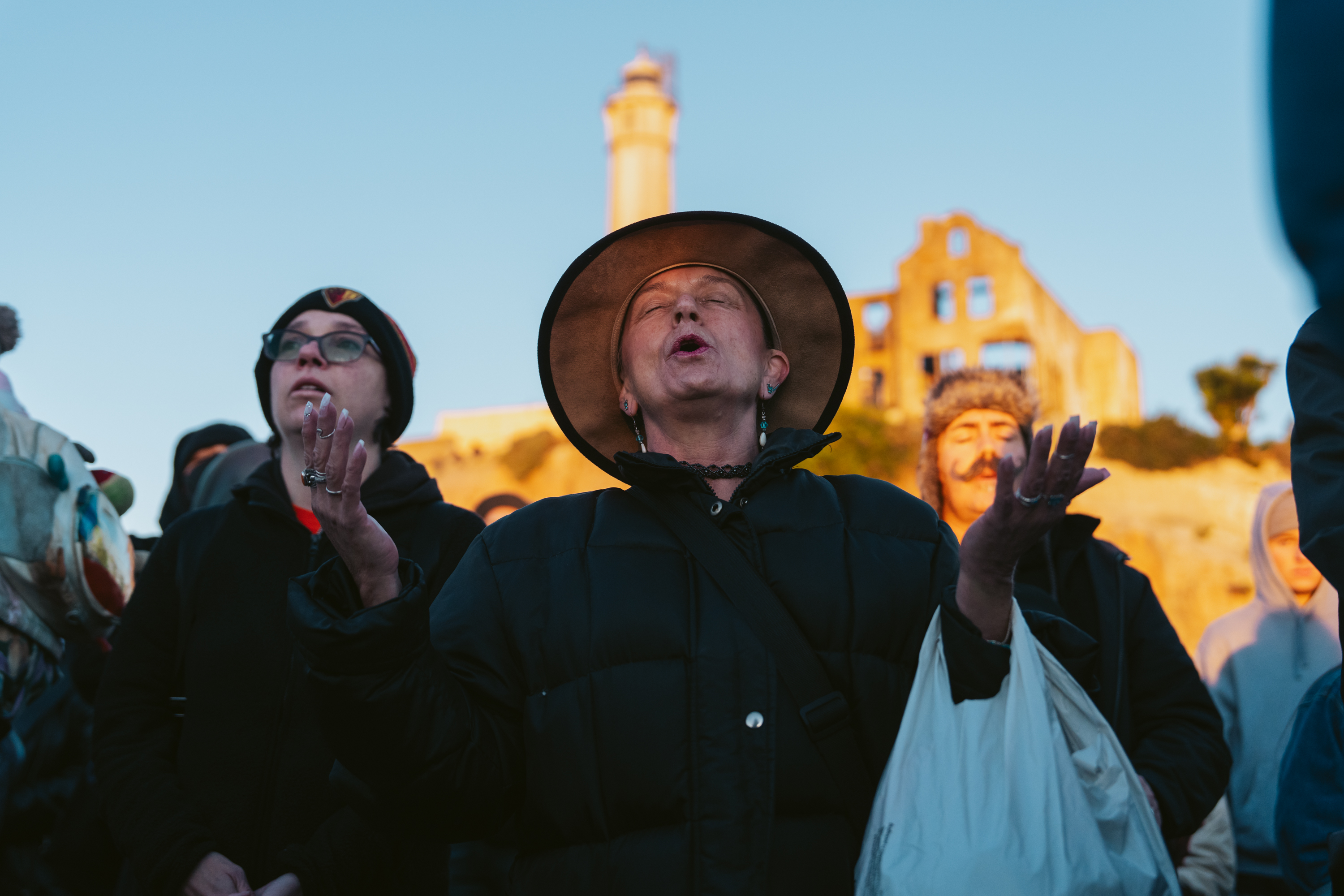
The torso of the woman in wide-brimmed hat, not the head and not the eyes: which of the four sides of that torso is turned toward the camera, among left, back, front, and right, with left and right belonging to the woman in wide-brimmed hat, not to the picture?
front

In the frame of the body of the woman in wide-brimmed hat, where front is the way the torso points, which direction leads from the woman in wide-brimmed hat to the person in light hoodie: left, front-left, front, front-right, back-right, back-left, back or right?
back-left

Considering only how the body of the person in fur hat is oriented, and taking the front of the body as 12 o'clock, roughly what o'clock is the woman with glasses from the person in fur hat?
The woman with glasses is roughly at 2 o'clock from the person in fur hat.

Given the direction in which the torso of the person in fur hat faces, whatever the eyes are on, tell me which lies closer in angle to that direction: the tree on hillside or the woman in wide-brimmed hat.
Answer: the woman in wide-brimmed hat

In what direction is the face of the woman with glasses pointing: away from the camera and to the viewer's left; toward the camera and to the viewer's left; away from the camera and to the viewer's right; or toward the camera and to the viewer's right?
toward the camera and to the viewer's left

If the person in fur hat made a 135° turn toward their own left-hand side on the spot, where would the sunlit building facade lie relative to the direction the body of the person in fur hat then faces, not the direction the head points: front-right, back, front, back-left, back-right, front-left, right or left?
front-left

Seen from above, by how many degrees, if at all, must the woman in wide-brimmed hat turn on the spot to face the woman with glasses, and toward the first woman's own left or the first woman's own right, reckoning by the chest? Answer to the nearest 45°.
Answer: approximately 135° to the first woman's own right

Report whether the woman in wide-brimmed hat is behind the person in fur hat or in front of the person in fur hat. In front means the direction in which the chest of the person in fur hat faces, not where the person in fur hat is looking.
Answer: in front

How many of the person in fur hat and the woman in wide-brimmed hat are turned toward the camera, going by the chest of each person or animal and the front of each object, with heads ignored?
2

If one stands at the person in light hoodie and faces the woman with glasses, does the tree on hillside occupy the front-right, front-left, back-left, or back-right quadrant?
back-right

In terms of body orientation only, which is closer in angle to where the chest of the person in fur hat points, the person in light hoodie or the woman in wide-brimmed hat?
the woman in wide-brimmed hat
